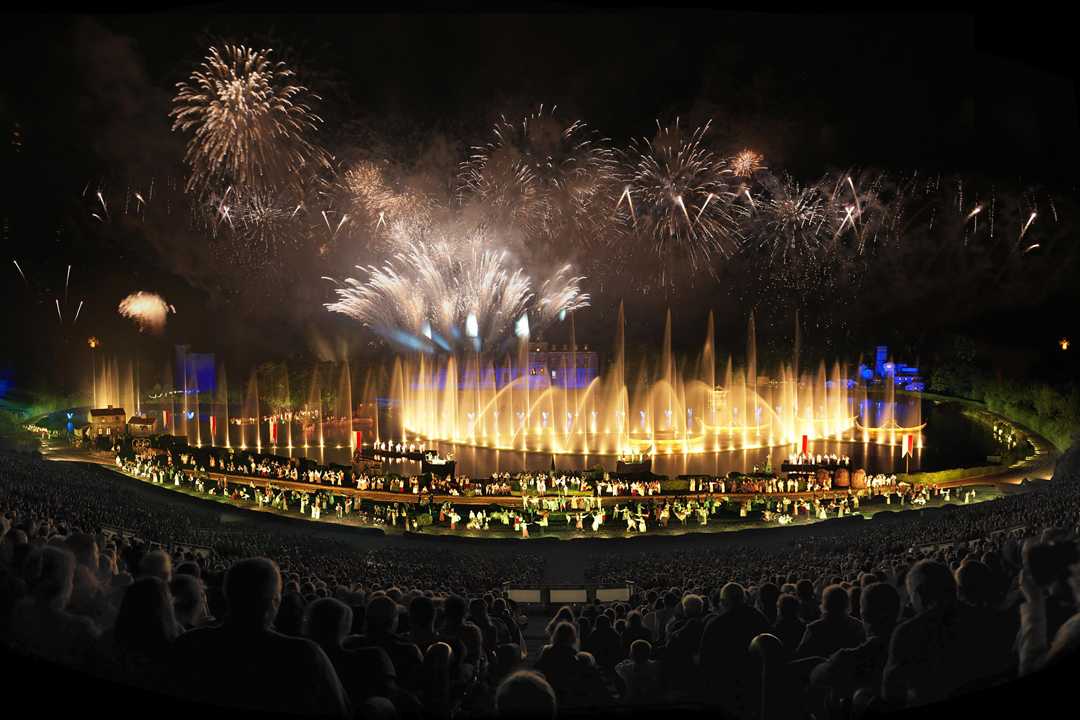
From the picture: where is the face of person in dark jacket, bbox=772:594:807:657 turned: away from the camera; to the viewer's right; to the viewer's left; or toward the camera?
away from the camera

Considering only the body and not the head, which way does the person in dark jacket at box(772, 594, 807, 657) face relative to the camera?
away from the camera

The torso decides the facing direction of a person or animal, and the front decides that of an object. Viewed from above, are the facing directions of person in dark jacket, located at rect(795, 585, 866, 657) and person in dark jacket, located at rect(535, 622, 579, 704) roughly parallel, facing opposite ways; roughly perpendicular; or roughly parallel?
roughly parallel

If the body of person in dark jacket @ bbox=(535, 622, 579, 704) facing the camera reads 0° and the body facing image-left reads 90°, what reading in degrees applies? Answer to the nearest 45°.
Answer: approximately 180°

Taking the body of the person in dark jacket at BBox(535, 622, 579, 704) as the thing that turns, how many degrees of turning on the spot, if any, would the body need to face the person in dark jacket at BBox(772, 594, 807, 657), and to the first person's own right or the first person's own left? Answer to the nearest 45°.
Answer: approximately 90° to the first person's own right

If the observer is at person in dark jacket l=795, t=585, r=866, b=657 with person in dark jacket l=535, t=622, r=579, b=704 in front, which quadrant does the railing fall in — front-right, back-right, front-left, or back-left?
front-right

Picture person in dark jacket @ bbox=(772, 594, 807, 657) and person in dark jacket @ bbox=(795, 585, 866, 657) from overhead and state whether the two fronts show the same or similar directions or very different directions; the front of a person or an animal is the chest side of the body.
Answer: same or similar directions

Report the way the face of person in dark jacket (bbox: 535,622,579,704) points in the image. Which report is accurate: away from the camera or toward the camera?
away from the camera

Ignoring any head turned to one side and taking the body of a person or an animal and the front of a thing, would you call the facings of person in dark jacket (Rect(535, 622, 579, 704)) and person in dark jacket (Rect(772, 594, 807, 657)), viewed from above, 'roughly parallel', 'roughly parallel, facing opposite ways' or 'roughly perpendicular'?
roughly parallel

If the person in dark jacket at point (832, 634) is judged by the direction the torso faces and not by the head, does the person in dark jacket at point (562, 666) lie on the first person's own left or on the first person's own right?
on the first person's own left

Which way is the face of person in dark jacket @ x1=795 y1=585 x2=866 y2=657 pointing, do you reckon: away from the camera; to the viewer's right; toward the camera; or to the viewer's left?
away from the camera

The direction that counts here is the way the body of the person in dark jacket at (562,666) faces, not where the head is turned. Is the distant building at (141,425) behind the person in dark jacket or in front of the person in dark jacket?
in front

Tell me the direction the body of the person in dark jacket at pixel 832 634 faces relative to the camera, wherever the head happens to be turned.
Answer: away from the camera

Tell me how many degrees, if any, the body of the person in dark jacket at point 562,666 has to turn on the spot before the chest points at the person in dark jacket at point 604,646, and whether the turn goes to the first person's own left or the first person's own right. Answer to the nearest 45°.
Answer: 0° — they already face them
